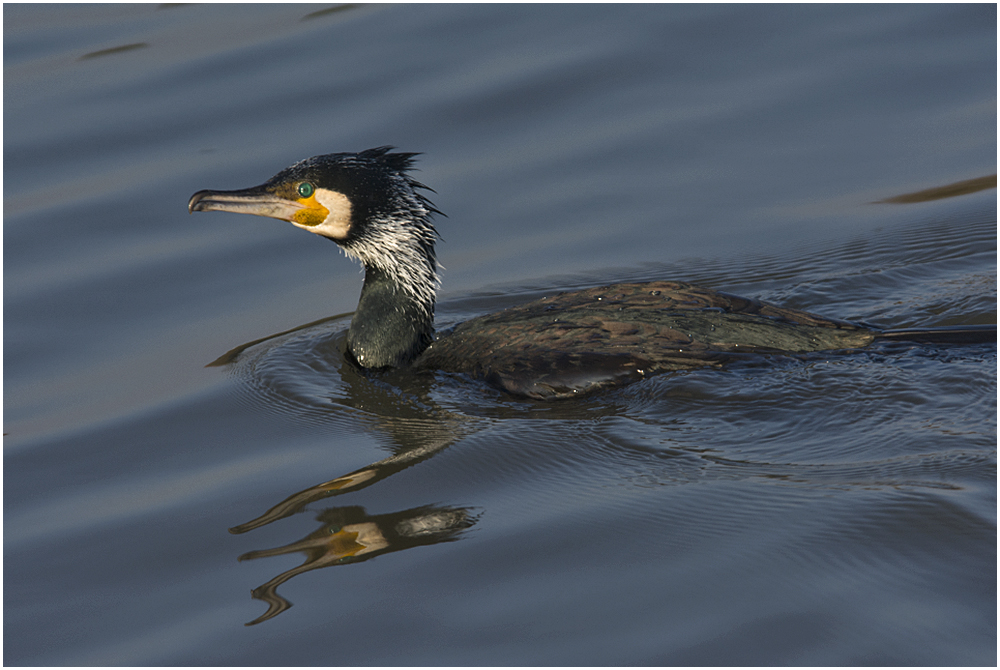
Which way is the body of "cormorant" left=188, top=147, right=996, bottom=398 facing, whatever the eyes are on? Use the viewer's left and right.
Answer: facing to the left of the viewer
